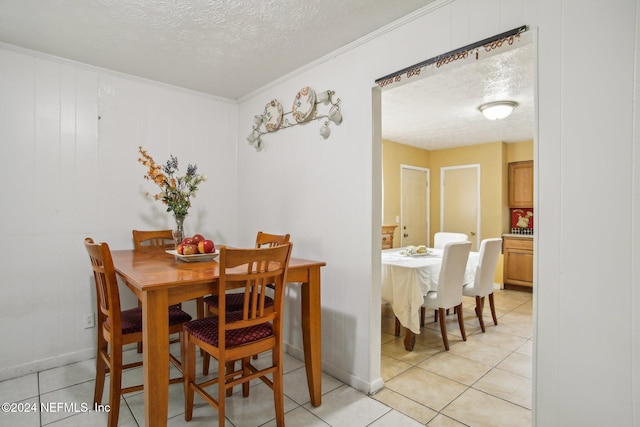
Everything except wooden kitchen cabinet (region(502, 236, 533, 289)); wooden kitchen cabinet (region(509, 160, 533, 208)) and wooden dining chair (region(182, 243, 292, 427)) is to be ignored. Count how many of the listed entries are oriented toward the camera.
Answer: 2

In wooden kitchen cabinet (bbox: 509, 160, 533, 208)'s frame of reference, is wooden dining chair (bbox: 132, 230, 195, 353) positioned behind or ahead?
ahead

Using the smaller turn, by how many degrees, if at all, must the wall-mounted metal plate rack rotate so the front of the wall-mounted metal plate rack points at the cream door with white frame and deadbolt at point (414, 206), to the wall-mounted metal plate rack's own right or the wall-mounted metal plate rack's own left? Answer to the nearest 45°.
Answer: approximately 180°

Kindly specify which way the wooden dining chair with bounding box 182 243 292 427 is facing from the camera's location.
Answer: facing away from the viewer and to the left of the viewer

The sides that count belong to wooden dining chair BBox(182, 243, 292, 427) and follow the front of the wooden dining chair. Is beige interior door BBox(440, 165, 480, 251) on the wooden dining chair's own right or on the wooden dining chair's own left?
on the wooden dining chair's own right

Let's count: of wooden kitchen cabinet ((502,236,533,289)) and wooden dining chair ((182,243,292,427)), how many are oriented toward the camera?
1

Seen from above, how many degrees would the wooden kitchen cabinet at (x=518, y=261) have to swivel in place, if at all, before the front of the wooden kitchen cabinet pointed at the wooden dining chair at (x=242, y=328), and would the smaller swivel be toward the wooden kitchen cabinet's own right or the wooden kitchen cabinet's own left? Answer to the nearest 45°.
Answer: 0° — it already faces it

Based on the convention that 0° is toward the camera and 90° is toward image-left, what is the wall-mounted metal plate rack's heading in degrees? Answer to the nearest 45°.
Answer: approximately 45°

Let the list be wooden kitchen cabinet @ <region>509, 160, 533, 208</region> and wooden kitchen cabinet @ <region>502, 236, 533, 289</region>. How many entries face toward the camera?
2

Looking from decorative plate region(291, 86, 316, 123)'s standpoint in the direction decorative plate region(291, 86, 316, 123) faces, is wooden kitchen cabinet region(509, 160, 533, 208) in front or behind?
behind

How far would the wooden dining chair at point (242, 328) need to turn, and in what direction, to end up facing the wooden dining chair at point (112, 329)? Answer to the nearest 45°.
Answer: approximately 45° to its left
